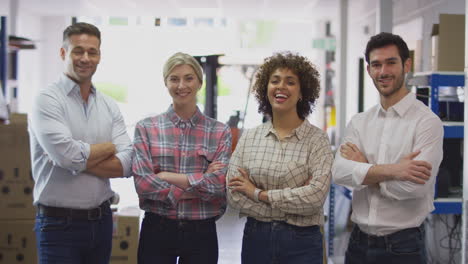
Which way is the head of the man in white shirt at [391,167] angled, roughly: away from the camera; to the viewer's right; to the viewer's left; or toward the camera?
toward the camera

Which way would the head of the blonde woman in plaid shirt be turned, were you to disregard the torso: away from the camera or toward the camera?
toward the camera

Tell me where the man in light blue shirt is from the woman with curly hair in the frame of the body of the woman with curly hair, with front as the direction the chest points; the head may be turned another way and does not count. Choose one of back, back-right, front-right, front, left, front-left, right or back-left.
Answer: right

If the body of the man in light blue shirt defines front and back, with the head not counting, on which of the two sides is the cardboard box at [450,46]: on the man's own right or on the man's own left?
on the man's own left

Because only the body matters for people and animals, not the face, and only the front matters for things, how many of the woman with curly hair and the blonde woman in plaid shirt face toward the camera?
2

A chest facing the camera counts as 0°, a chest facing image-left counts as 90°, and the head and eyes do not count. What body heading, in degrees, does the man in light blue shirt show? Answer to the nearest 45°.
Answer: approximately 315°

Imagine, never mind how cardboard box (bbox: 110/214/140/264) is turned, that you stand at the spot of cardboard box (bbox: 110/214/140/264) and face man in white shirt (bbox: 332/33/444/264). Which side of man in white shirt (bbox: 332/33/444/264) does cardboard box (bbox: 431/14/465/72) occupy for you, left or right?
left

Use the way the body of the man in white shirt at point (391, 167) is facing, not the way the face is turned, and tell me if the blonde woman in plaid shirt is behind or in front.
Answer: in front

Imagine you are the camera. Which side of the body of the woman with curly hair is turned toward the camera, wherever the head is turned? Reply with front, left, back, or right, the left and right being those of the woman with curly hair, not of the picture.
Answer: front

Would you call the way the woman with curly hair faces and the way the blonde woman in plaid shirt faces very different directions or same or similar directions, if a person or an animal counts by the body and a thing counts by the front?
same or similar directions

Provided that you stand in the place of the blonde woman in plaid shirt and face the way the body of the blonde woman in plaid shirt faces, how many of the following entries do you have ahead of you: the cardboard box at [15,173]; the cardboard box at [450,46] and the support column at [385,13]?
0

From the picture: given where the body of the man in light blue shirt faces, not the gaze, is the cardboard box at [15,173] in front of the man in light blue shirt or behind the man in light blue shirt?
behind
